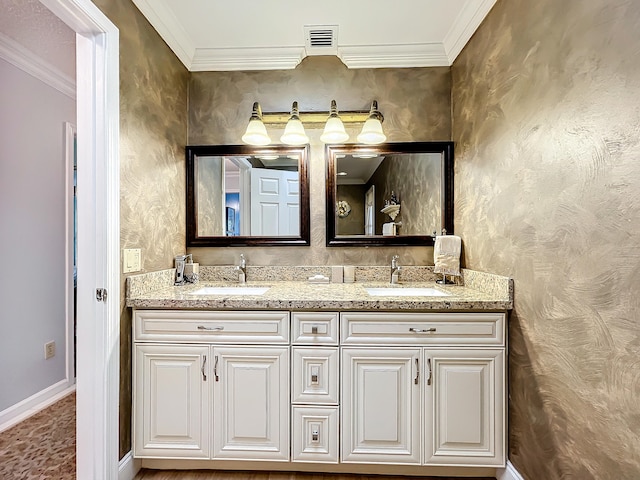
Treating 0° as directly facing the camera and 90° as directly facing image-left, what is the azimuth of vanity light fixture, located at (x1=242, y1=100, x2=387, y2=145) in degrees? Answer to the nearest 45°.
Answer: approximately 0°

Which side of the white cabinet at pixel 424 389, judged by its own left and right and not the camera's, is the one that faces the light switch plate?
right

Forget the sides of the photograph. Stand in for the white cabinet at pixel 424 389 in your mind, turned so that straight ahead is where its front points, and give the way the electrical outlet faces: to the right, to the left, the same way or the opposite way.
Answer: to the left

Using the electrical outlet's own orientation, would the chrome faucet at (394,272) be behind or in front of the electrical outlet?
in front

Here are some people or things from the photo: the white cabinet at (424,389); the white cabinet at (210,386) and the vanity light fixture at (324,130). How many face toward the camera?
3

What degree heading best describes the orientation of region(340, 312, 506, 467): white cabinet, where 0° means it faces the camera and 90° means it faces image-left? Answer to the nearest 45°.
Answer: approximately 0°

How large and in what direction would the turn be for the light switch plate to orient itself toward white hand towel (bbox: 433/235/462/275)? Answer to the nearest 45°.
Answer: approximately 45° to its left

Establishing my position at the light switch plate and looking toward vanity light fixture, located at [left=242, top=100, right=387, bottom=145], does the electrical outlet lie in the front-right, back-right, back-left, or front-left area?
back-left

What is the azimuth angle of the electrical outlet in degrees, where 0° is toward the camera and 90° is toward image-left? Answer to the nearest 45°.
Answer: approximately 315°

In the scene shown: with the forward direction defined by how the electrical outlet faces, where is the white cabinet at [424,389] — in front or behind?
in front

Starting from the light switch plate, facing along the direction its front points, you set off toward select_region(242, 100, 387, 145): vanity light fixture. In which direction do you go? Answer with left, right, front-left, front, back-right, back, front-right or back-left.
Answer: front-left

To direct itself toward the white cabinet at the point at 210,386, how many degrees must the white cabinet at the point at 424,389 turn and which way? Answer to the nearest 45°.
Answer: approximately 90° to its right

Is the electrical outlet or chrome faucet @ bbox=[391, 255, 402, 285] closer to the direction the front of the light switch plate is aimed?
the chrome faucet
